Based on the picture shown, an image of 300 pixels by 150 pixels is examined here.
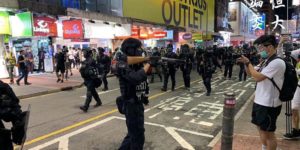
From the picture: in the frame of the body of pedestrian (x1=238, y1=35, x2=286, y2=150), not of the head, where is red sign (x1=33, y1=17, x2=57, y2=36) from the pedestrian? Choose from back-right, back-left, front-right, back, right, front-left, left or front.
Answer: front-right

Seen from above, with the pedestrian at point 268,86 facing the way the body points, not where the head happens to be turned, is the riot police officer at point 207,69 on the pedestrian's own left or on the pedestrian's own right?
on the pedestrian's own right

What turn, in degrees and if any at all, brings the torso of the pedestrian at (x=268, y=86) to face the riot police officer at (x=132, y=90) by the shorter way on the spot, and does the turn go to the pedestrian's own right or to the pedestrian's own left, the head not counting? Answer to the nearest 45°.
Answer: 0° — they already face them

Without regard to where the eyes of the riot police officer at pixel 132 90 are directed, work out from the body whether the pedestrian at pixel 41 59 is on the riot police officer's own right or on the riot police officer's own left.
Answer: on the riot police officer's own left

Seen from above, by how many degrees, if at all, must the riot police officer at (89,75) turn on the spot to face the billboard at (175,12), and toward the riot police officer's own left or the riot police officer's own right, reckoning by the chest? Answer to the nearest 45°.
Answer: approximately 90° to the riot police officer's own right

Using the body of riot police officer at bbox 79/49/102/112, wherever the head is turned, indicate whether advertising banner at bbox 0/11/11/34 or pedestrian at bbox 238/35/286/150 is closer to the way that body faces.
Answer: the advertising banner
